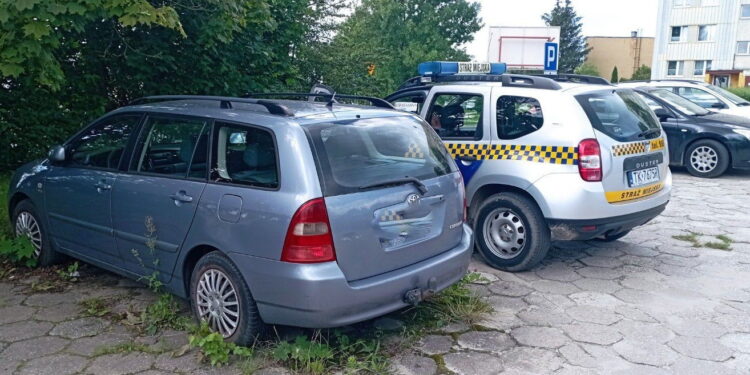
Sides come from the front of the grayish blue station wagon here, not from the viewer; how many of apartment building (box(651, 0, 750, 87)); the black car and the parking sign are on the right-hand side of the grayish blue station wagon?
3

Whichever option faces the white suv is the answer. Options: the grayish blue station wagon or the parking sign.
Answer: the parking sign

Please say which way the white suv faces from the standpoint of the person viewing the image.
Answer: facing away from the viewer and to the left of the viewer

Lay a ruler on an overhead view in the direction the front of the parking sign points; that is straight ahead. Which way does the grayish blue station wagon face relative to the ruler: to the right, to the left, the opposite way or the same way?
to the right

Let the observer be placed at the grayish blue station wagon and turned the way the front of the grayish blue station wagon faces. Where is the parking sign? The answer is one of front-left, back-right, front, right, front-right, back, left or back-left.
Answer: right

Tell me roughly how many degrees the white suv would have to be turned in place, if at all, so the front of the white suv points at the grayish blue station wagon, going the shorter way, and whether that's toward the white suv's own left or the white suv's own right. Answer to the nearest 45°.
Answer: approximately 90° to the white suv's own left

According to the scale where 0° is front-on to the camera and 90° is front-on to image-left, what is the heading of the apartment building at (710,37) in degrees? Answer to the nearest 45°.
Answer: approximately 0°

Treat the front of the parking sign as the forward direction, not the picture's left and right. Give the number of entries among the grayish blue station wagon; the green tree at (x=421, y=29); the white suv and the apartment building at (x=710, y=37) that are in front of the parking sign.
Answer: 2

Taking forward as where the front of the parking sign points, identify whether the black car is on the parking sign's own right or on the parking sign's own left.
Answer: on the parking sign's own left

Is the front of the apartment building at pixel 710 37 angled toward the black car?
yes

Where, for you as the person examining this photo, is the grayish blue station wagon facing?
facing away from the viewer and to the left of the viewer

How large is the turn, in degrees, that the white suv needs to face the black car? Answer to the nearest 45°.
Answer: approximately 90° to its right

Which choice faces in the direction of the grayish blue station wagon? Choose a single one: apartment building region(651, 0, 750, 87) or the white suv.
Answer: the apartment building

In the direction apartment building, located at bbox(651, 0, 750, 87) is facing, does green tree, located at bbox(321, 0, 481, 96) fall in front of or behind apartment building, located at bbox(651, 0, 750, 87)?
in front
